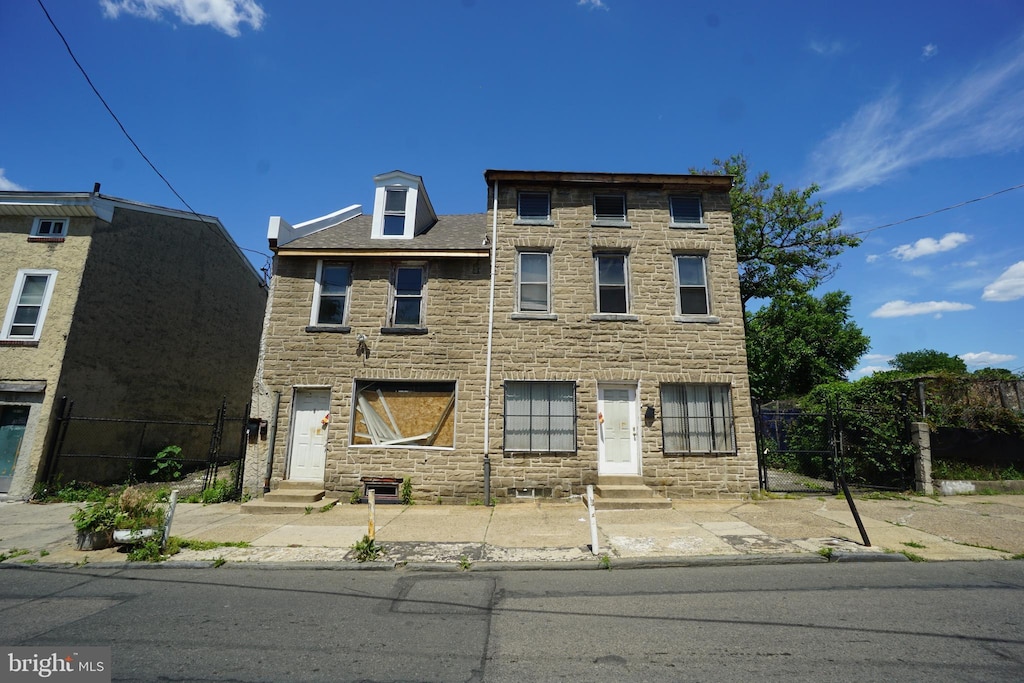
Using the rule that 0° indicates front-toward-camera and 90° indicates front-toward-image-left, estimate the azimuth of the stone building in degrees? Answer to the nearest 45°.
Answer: approximately 0°

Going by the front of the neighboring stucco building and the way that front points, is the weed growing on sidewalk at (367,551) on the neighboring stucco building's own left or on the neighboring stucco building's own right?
on the neighboring stucco building's own left

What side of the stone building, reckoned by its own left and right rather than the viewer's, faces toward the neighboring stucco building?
right

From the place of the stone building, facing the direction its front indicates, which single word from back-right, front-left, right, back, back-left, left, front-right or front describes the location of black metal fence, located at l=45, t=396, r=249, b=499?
right

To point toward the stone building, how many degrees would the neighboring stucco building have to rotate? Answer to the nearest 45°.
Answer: approximately 90° to its left

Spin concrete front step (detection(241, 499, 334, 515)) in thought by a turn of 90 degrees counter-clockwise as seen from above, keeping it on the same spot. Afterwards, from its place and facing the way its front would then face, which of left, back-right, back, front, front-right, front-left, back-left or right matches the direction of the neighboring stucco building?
back-left

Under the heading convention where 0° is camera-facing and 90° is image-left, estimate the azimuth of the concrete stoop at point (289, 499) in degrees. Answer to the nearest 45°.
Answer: approximately 0°

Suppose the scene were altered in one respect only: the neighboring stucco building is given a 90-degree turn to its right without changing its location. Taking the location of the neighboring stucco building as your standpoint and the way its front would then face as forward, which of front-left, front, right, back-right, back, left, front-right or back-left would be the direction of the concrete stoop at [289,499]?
back

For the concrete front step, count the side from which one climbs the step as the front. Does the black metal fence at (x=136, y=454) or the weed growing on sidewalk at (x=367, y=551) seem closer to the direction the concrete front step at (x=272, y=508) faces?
the weed growing on sidewalk

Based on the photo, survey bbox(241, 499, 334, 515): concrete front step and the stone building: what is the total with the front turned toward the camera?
2
